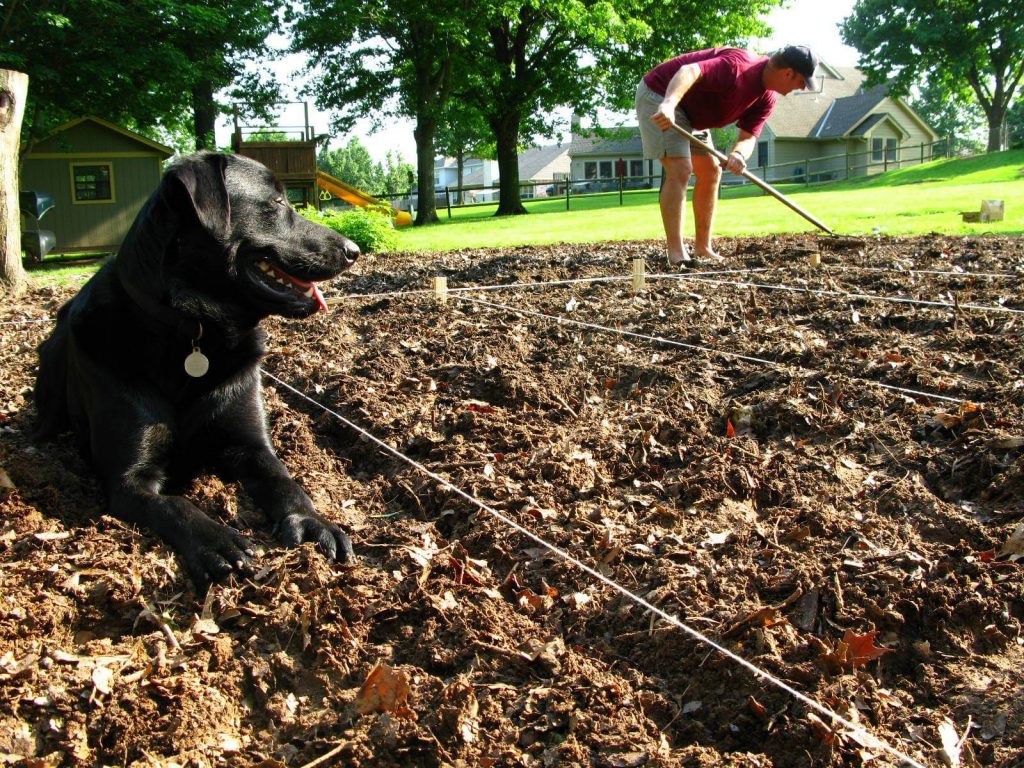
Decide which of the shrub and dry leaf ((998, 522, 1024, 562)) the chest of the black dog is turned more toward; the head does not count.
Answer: the dry leaf

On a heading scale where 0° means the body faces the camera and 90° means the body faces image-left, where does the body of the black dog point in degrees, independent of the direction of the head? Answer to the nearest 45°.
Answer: approximately 315°

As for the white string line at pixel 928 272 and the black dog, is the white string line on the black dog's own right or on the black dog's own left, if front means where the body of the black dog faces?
on the black dog's own left

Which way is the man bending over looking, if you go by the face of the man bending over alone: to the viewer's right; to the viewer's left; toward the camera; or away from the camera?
to the viewer's right

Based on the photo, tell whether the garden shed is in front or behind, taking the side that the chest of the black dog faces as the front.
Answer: behind

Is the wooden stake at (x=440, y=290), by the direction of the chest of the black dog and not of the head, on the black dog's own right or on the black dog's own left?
on the black dog's own left

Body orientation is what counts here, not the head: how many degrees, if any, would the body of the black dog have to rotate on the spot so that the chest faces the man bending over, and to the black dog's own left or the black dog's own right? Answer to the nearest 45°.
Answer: approximately 90° to the black dog's own left

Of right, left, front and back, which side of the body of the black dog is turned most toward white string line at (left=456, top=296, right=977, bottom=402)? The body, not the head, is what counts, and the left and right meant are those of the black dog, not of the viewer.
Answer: left

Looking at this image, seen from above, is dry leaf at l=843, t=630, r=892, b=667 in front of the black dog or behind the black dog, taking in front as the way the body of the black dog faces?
in front

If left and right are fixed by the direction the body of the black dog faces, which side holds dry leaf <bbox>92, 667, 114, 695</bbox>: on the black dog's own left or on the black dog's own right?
on the black dog's own right
